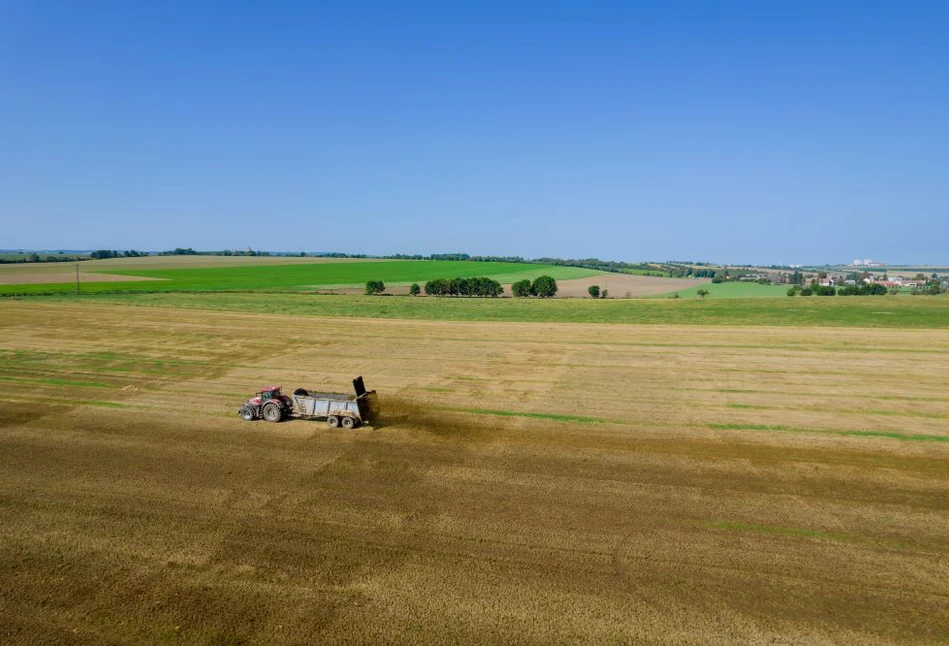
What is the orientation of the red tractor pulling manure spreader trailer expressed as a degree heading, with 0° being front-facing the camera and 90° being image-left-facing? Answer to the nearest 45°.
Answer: approximately 90°
